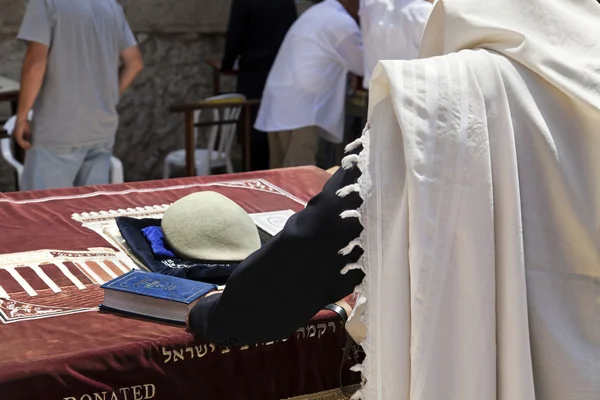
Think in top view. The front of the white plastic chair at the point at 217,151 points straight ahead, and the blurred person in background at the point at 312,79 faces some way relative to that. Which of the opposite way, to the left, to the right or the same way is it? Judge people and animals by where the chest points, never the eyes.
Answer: the opposite way

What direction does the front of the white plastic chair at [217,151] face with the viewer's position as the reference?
facing the viewer and to the left of the viewer

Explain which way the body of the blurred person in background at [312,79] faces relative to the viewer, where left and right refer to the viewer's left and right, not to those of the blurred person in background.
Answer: facing away from the viewer and to the right of the viewer

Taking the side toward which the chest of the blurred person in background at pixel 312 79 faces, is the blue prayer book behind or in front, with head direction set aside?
behind
